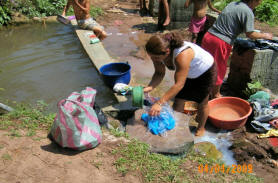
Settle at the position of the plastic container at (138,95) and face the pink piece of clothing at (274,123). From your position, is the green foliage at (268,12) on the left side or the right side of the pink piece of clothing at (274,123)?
left

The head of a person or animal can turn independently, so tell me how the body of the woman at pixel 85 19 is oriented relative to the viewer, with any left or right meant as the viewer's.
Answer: facing the viewer and to the right of the viewer
